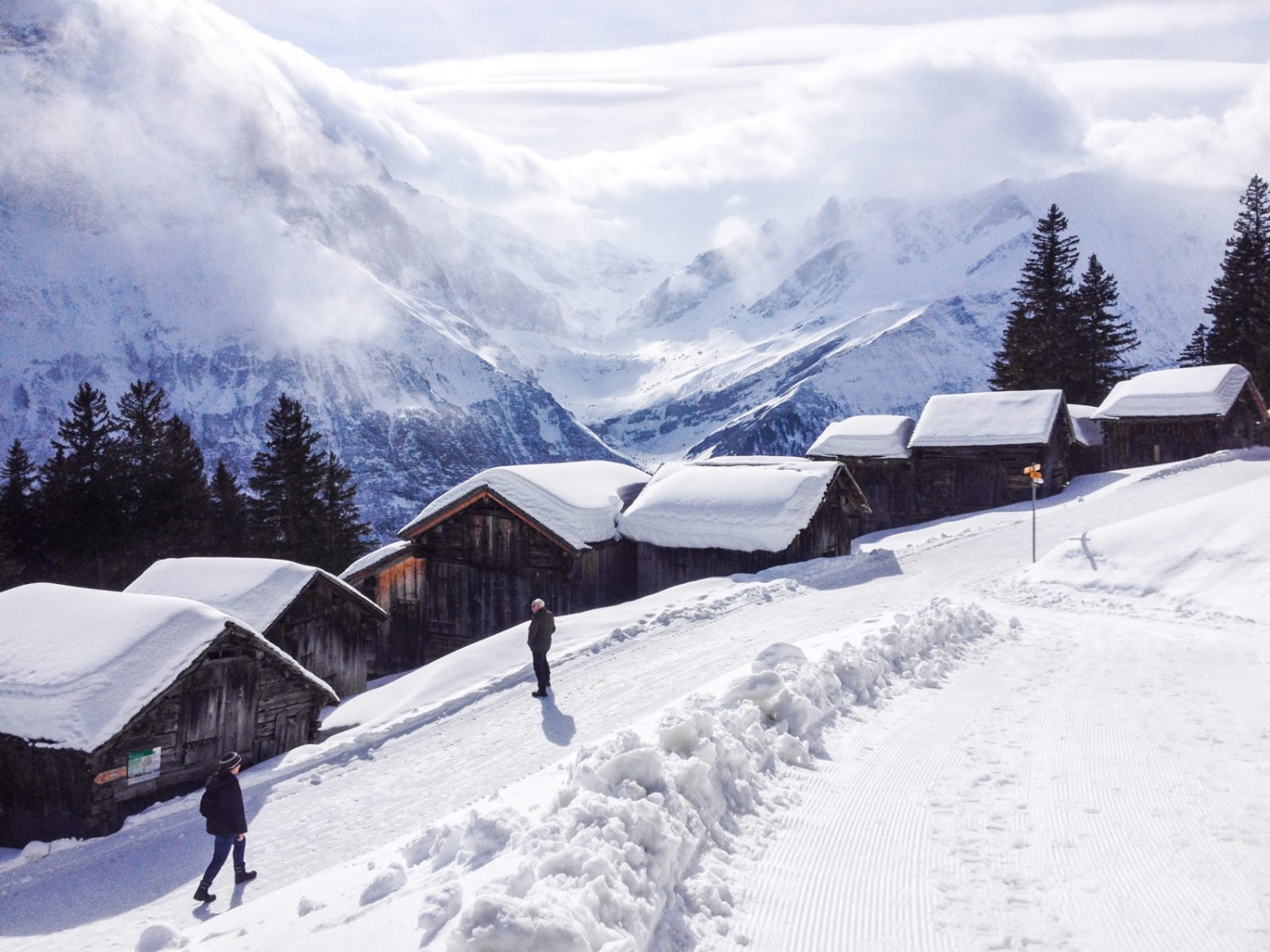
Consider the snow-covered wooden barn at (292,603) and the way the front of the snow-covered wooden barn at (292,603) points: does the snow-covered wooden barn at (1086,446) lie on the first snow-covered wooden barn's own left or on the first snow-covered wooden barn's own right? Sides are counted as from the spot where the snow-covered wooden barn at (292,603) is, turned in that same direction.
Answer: on the first snow-covered wooden barn's own left

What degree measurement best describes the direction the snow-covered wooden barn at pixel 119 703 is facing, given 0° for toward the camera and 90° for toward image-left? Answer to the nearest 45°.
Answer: approximately 315°

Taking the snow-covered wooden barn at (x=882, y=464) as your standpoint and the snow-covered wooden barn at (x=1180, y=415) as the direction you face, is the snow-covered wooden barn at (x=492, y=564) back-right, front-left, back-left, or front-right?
back-right

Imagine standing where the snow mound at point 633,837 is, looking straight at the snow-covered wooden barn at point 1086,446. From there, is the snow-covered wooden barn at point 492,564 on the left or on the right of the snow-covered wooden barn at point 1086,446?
left

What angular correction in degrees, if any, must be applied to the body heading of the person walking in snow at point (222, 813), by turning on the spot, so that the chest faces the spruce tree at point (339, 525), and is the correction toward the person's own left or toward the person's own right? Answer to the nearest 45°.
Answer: approximately 90° to the person's own left

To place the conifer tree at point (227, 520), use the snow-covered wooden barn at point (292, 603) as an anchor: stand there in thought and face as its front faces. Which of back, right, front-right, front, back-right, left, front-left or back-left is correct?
back-left

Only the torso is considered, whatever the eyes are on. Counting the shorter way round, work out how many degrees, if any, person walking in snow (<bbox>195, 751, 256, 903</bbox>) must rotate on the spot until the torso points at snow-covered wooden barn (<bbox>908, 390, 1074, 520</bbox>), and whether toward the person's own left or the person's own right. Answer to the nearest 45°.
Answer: approximately 45° to the person's own left

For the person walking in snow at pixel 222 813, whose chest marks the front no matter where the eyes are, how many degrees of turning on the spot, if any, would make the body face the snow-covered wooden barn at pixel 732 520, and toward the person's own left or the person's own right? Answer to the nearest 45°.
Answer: approximately 45° to the person's own left

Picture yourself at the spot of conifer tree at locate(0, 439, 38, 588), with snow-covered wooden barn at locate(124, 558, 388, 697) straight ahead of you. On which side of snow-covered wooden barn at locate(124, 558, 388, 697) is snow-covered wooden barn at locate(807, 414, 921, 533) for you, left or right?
left

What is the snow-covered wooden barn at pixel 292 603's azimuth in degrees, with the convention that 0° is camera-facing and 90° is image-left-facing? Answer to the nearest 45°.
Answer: approximately 315°

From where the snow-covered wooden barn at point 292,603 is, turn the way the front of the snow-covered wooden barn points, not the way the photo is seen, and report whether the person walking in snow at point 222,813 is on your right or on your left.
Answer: on your right

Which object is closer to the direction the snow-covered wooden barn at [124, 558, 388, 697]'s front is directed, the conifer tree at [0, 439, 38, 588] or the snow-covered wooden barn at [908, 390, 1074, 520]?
the snow-covered wooden barn
